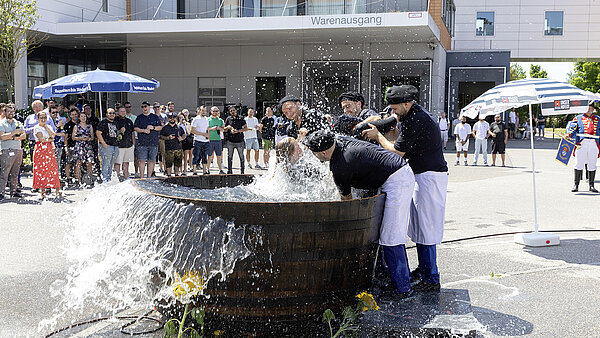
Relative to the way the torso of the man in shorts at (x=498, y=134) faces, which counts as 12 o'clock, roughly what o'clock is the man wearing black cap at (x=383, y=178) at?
The man wearing black cap is roughly at 12 o'clock from the man in shorts.

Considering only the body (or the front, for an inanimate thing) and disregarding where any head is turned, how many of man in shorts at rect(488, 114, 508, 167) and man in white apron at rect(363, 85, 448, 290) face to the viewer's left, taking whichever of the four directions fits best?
1

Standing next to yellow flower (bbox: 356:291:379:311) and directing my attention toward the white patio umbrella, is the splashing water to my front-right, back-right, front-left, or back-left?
back-left

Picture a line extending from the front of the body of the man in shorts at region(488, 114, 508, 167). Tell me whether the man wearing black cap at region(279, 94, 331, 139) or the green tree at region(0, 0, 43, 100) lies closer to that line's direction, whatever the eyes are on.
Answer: the man wearing black cap

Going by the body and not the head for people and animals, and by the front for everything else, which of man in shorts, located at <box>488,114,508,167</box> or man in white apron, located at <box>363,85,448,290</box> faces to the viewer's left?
the man in white apron

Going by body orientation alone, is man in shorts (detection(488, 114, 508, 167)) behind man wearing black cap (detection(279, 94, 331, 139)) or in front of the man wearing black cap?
behind

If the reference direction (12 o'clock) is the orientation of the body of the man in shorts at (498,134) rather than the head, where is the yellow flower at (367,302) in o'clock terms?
The yellow flower is roughly at 12 o'clock from the man in shorts.

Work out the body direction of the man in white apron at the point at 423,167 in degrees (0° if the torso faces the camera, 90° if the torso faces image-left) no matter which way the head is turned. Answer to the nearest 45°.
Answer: approximately 90°

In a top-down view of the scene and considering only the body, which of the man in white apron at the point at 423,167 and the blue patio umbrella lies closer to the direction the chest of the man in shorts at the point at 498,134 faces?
the man in white apron

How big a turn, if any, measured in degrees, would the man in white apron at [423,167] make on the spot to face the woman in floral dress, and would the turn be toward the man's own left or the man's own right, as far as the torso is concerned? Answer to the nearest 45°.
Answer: approximately 45° to the man's own right

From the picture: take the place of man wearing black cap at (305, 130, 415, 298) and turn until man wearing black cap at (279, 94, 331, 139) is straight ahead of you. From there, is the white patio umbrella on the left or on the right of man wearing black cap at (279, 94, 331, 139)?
right

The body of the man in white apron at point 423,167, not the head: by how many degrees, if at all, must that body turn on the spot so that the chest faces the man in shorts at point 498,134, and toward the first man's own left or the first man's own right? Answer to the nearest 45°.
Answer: approximately 90° to the first man's own right

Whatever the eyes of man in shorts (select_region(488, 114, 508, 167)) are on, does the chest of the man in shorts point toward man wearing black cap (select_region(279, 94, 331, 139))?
yes

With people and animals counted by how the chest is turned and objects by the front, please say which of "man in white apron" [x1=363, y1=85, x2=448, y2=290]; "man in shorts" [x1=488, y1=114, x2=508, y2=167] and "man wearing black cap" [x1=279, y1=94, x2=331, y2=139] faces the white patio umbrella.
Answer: the man in shorts

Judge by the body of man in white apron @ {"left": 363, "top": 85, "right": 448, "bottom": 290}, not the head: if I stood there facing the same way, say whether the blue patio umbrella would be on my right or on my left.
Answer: on my right

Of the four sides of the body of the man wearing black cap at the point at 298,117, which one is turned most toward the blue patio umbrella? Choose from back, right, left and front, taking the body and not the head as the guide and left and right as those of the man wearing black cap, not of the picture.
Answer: right

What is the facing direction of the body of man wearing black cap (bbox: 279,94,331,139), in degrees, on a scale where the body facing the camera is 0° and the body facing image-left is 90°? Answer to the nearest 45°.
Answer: approximately 45°
